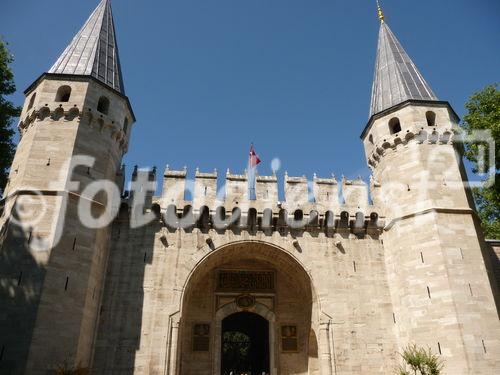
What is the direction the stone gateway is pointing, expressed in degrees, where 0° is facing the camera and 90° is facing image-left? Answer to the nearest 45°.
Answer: approximately 0°

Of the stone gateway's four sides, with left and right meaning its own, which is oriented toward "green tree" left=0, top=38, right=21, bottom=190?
right
